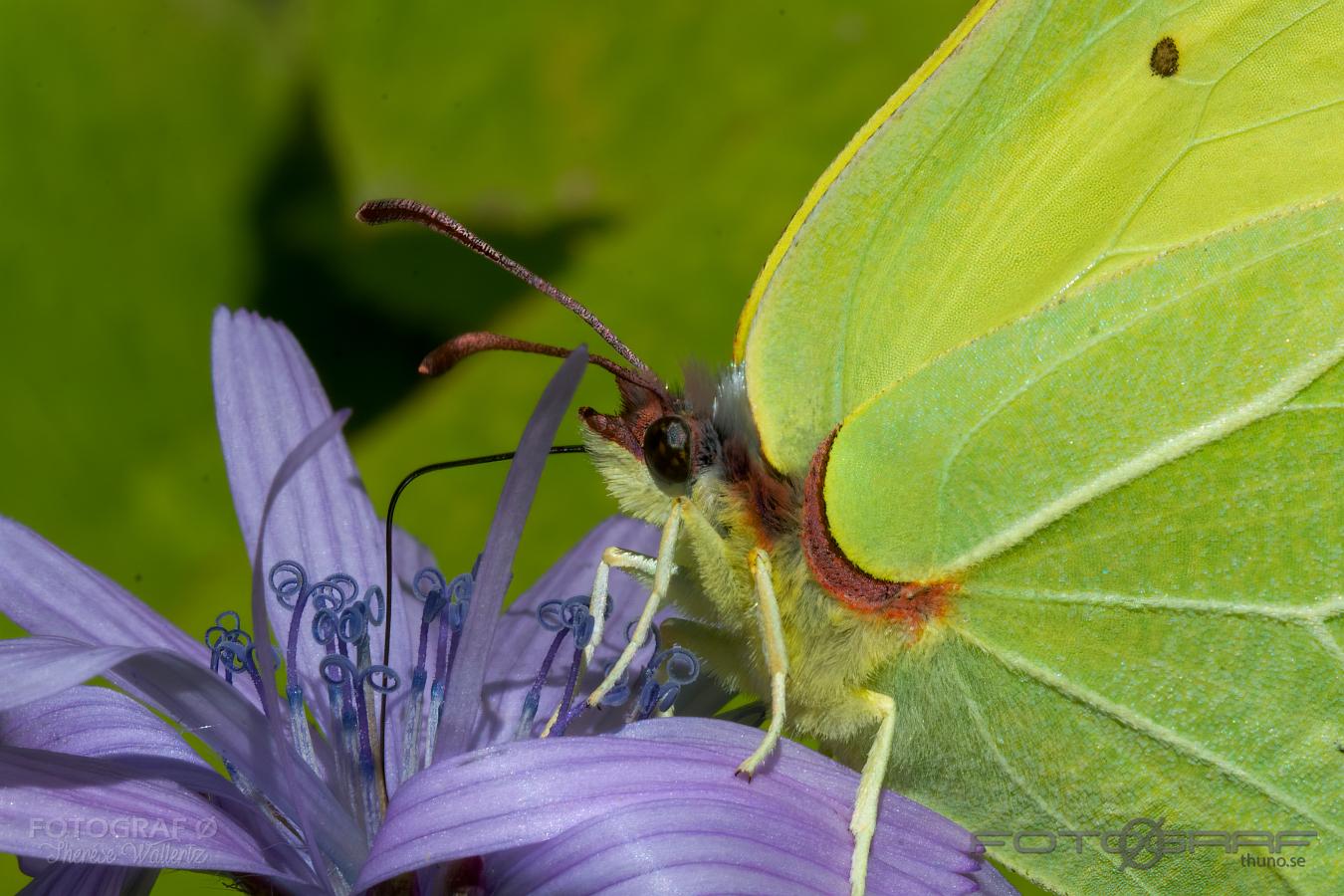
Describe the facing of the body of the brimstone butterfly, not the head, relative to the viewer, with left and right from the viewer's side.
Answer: facing to the left of the viewer
